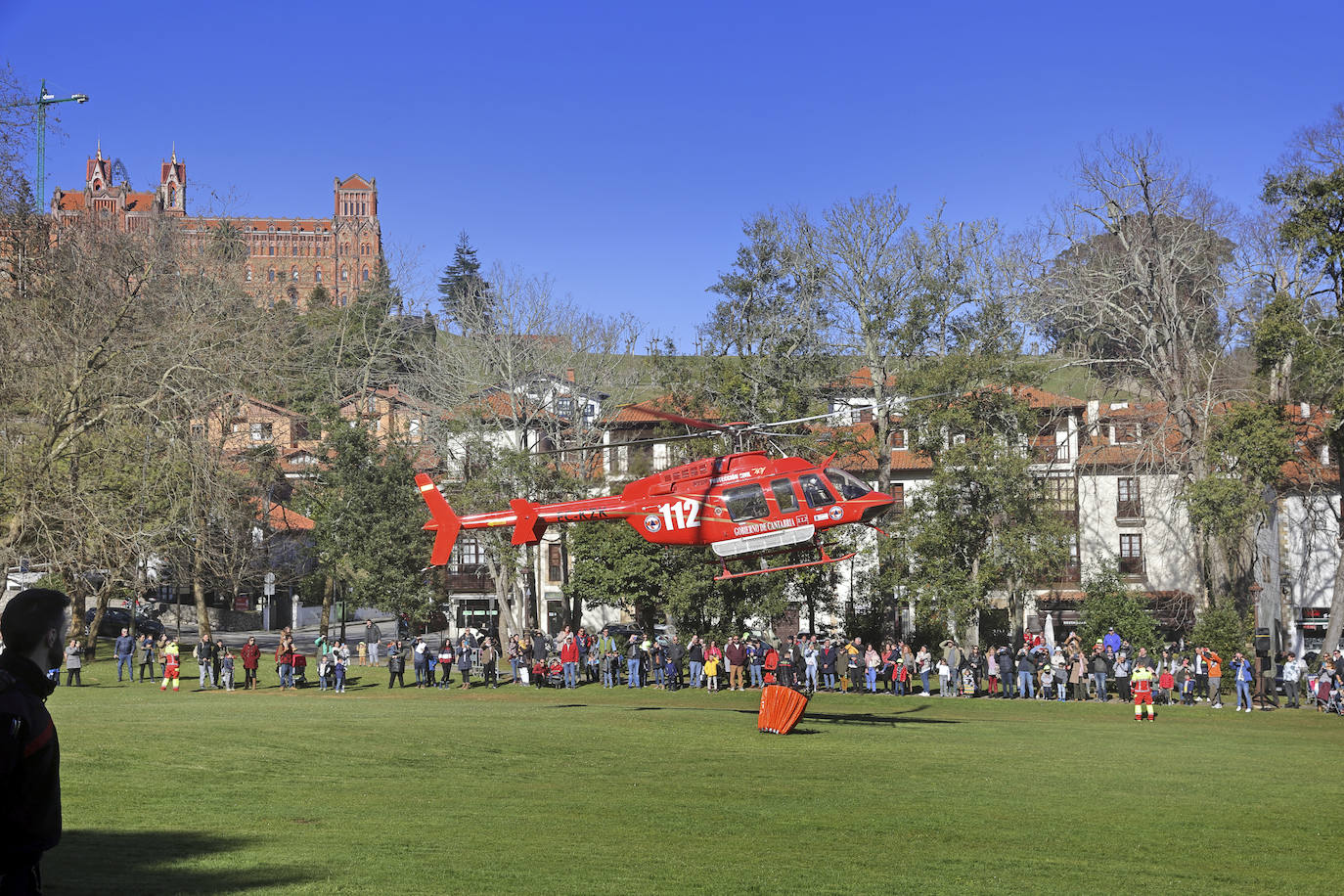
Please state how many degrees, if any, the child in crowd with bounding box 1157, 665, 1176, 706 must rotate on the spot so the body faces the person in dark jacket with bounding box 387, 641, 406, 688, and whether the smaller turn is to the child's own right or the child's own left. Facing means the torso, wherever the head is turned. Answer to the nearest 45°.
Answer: approximately 45° to the child's own right

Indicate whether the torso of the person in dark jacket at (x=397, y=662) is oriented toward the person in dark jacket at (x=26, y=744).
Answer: yes

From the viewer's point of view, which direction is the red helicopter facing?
to the viewer's right

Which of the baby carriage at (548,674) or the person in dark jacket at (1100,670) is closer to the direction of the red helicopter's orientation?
the person in dark jacket

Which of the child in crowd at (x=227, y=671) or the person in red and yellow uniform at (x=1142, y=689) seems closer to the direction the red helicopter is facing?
the person in red and yellow uniform

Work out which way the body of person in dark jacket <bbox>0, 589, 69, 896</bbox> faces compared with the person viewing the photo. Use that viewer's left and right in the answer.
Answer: facing to the right of the viewer
